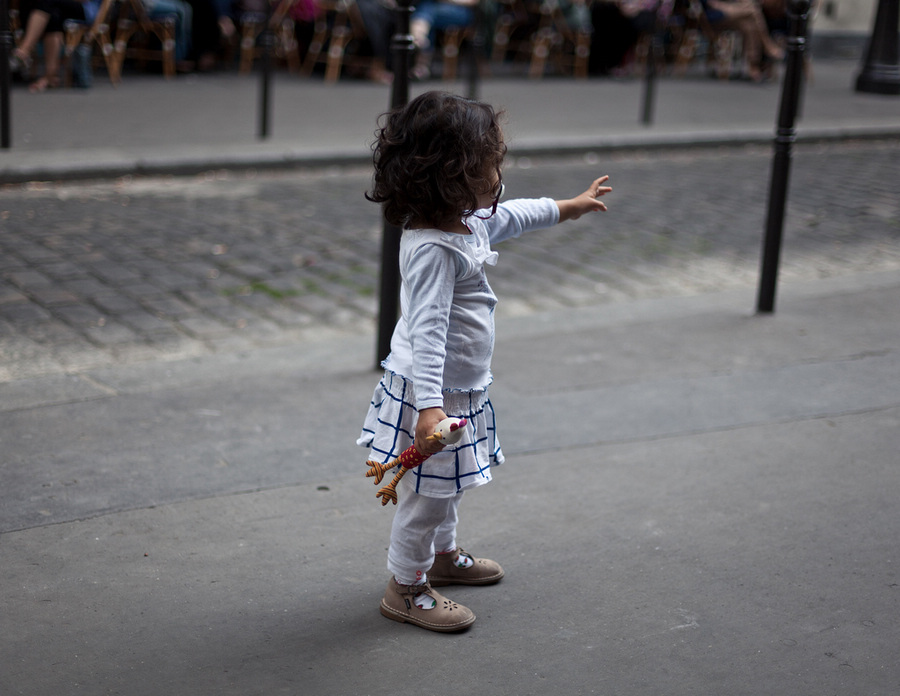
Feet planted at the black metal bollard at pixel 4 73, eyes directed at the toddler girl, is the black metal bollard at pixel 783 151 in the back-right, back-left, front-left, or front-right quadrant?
front-left

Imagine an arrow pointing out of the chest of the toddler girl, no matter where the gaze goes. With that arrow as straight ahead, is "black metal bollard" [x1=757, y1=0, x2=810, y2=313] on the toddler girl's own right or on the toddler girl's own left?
on the toddler girl's own left

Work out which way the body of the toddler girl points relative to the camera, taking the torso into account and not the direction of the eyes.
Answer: to the viewer's right

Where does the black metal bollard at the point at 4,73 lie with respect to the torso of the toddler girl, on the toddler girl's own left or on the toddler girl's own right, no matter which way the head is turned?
on the toddler girl's own left

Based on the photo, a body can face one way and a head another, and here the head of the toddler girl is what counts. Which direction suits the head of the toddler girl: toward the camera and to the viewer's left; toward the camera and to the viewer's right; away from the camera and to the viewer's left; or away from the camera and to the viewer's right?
away from the camera and to the viewer's right

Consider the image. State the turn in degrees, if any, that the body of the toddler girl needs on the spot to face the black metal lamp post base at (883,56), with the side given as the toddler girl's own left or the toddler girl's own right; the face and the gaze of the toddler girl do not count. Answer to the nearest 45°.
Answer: approximately 90° to the toddler girl's own left

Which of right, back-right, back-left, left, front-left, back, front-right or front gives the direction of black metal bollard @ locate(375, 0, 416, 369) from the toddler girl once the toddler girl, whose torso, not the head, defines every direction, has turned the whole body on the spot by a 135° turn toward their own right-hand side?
back-right
